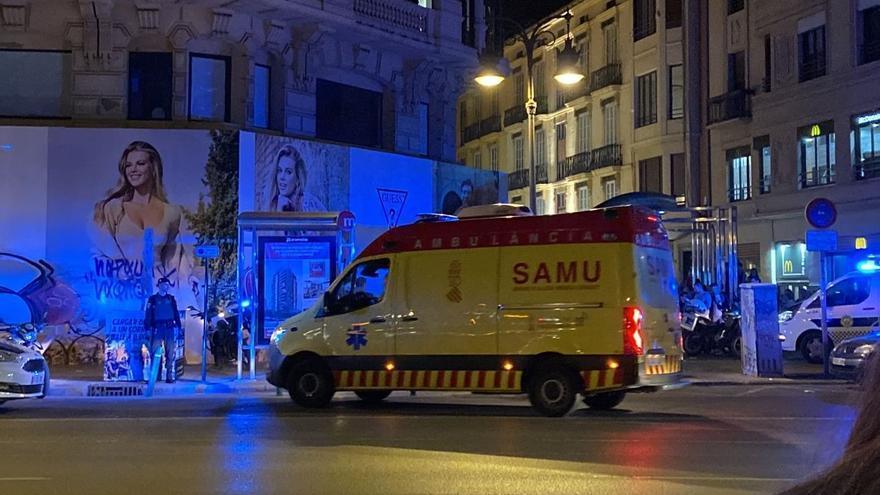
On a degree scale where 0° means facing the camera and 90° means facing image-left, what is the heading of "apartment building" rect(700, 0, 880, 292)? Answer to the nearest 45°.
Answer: approximately 45°

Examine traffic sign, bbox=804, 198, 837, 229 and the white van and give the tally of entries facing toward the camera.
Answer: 1

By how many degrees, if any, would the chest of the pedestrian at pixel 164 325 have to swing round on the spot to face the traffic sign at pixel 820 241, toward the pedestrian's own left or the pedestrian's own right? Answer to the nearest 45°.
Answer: approximately 90° to the pedestrian's own left

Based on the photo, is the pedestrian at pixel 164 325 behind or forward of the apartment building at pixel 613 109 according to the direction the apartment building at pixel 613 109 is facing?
forward

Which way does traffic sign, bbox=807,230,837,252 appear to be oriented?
toward the camera

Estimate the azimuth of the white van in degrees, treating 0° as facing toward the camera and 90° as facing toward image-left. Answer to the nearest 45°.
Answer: approximately 90°

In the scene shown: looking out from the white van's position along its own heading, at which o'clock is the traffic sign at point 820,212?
The traffic sign is roughly at 9 o'clock from the white van.

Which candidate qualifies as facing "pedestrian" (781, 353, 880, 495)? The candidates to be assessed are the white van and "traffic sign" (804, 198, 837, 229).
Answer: the traffic sign

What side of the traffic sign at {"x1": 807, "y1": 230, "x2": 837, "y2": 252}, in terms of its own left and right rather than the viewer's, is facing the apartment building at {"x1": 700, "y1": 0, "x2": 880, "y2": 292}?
back

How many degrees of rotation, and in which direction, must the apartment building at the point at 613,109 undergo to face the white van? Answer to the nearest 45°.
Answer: approximately 45° to its left

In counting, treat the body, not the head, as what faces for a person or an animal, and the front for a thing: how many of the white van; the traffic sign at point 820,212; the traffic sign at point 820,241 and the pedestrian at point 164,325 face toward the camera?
3

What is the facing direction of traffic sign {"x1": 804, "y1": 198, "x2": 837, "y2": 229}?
toward the camera

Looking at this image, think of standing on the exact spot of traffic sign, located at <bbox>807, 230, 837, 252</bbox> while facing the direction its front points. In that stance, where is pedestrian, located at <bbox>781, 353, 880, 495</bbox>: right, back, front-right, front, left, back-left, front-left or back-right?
front
